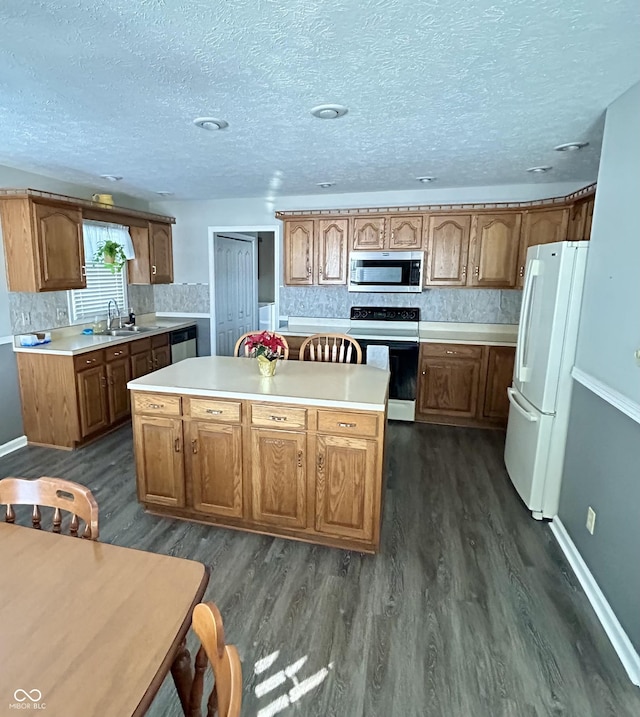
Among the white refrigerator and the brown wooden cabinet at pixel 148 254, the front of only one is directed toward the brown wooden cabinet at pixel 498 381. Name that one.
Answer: the brown wooden cabinet at pixel 148 254

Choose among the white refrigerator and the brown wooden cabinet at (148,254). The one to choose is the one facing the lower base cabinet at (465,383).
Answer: the brown wooden cabinet

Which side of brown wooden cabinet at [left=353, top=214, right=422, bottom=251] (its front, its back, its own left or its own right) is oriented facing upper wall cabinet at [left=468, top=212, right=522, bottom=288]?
left

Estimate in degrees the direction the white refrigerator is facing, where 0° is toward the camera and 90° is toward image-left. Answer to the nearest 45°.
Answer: approximately 45°

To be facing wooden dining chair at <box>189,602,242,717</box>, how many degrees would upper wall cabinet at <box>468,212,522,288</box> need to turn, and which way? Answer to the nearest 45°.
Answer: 0° — it already faces it

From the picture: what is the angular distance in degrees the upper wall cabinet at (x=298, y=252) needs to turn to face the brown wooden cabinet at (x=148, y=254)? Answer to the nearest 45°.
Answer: approximately 90° to its right

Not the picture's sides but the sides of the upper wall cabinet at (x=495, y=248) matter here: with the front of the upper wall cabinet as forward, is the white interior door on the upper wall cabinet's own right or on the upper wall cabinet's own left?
on the upper wall cabinet's own right

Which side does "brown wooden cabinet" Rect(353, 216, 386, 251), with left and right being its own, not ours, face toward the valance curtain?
right

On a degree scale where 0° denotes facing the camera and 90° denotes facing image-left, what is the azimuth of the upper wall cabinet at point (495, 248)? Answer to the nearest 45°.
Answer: approximately 0°

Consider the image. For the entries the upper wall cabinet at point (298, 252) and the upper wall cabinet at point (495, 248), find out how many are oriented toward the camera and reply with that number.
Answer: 2
